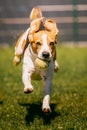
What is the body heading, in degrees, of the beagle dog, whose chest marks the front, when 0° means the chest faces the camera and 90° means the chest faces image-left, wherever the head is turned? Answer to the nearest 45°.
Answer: approximately 0°
